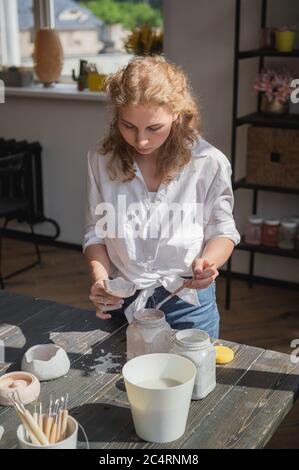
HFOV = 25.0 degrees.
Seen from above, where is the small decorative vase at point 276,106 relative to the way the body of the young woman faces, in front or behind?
behind

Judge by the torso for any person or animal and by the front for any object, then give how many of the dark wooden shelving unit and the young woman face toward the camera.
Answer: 2

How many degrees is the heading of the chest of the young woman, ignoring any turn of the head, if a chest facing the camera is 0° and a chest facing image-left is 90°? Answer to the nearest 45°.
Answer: approximately 0°

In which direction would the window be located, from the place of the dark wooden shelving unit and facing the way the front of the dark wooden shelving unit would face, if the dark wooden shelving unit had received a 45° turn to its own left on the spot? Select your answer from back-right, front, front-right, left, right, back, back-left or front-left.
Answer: back

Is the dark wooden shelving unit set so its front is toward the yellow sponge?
yes

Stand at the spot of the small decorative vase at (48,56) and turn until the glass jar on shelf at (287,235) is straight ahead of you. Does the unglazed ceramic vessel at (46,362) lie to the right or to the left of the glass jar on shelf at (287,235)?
right

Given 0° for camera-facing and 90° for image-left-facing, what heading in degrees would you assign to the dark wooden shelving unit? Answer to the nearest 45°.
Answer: approximately 0°
